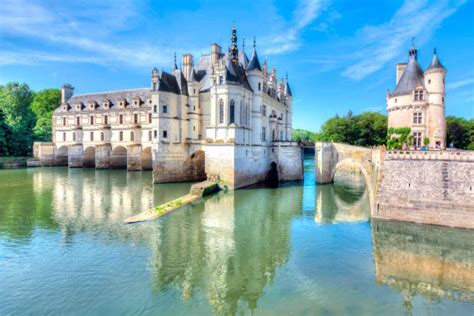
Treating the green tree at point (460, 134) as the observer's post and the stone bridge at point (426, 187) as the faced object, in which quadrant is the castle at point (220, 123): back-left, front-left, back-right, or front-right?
front-right

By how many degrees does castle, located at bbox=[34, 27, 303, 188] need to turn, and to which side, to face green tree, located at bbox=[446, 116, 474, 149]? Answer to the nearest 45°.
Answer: approximately 45° to its left

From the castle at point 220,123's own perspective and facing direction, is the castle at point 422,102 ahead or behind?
ahead

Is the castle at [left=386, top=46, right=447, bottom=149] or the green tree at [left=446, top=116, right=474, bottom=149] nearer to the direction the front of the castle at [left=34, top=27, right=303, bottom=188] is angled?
the castle

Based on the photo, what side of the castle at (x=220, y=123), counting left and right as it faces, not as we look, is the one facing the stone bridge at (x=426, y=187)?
front
